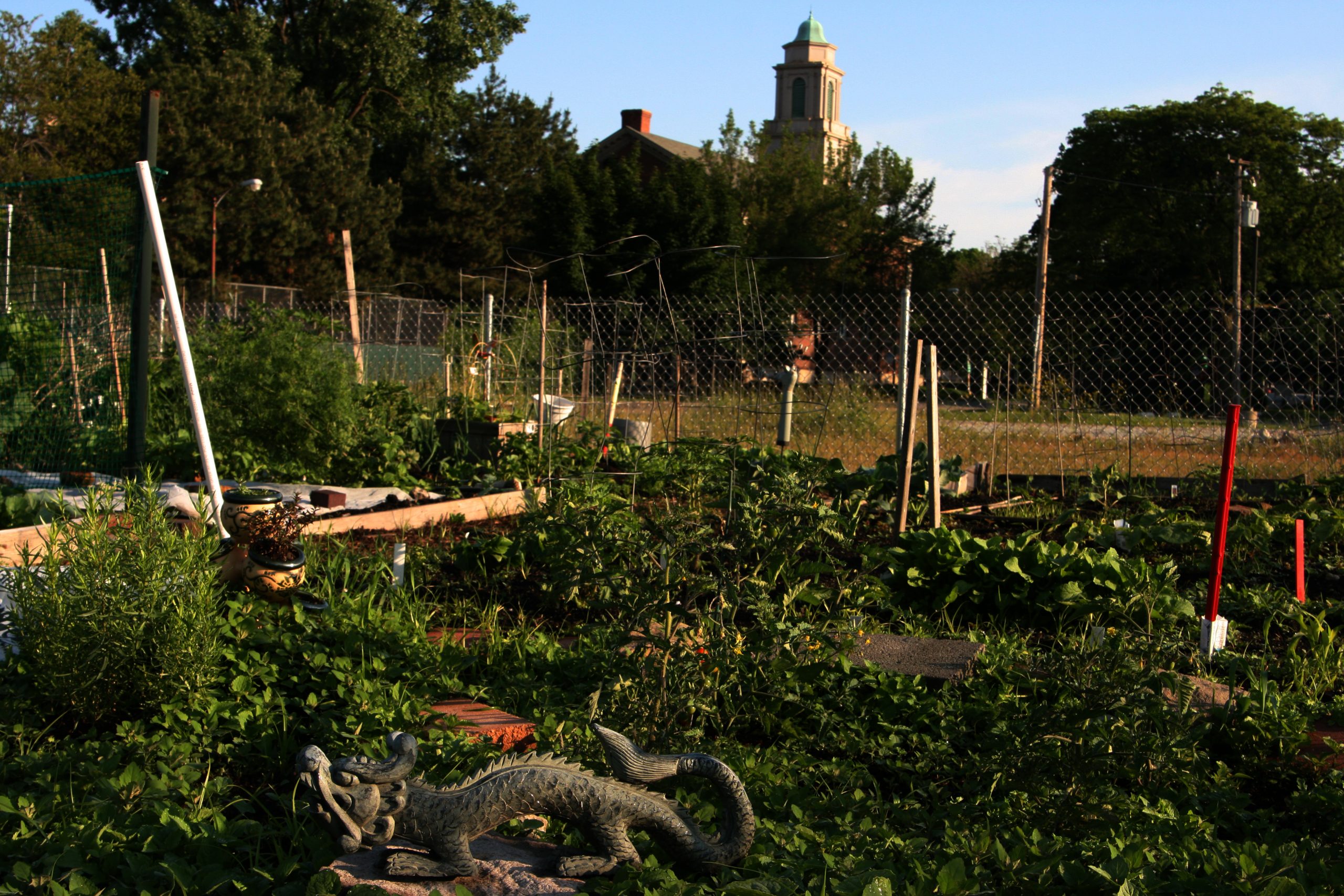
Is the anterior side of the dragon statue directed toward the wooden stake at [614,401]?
no

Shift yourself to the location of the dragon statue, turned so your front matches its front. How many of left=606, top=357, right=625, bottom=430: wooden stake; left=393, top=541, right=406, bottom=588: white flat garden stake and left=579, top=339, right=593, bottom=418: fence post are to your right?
3

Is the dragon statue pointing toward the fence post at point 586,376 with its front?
no

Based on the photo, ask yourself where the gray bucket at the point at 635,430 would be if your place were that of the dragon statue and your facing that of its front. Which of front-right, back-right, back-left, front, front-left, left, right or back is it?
right

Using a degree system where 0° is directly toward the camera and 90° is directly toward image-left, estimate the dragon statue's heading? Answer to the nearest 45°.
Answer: approximately 90°

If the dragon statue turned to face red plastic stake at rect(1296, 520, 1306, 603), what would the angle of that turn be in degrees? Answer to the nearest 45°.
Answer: approximately 135° to its right

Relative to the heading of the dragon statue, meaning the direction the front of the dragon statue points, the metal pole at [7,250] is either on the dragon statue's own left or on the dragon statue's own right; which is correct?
on the dragon statue's own right

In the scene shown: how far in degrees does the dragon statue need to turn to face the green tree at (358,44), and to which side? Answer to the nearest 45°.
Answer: approximately 90° to its right

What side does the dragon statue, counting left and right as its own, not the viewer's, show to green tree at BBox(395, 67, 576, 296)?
right

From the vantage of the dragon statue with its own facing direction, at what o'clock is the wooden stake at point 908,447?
The wooden stake is roughly at 4 o'clock from the dragon statue.

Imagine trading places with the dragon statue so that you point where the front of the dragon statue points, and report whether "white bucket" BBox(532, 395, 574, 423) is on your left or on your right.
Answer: on your right

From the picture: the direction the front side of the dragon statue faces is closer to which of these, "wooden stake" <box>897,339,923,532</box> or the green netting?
the green netting

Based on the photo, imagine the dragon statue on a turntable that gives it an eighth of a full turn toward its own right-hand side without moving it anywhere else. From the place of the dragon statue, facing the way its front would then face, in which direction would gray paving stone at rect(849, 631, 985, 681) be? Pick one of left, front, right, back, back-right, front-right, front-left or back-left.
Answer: right

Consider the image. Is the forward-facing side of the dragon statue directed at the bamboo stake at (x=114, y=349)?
no

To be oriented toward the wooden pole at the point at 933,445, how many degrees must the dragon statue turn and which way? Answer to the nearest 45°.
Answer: approximately 135° to its right

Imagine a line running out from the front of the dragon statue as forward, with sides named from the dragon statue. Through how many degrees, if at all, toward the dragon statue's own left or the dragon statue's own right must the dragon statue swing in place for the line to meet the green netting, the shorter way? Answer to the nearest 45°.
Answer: approximately 45° to the dragon statue's own right
